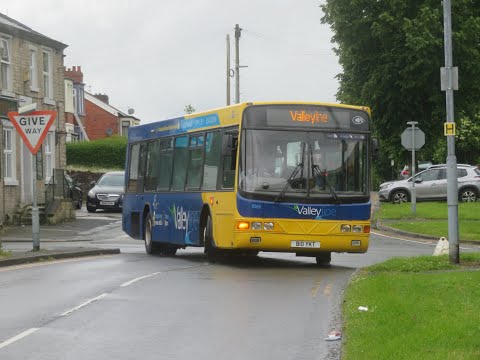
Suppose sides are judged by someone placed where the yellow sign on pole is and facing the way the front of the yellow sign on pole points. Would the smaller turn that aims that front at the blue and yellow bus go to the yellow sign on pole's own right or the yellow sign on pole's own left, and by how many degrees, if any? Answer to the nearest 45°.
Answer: approximately 90° to the yellow sign on pole's own right

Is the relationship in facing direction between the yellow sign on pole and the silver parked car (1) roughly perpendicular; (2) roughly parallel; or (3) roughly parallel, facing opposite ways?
roughly perpendicular

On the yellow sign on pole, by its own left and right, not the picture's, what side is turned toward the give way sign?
right

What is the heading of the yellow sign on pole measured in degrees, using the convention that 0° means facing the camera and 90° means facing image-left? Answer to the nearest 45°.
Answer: approximately 0°

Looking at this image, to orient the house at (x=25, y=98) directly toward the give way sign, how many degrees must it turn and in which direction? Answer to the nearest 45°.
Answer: approximately 45° to its right

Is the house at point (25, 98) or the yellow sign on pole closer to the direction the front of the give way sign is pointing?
the yellow sign on pole

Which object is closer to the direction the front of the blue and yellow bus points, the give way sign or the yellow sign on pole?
the yellow sign on pole
